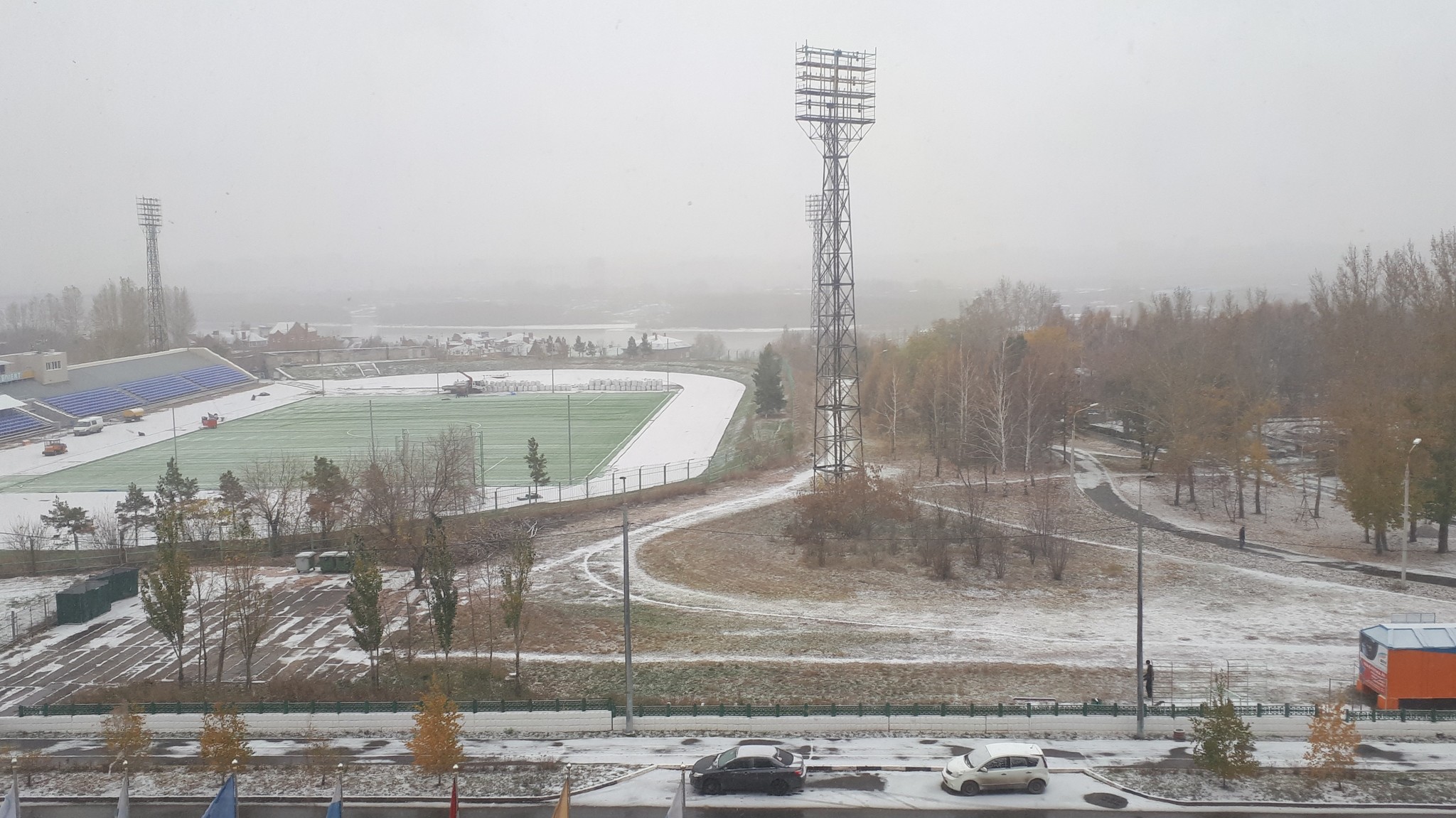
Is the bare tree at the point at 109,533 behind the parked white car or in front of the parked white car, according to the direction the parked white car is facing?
in front

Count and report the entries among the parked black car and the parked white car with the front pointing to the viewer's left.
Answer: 2

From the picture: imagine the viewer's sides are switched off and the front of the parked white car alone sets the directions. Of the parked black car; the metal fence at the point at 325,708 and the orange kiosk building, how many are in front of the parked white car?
2

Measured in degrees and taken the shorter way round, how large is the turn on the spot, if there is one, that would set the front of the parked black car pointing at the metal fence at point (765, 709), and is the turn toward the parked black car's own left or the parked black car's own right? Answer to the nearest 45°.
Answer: approximately 90° to the parked black car's own right

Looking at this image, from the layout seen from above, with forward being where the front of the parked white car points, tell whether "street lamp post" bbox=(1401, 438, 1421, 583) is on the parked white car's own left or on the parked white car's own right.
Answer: on the parked white car's own right

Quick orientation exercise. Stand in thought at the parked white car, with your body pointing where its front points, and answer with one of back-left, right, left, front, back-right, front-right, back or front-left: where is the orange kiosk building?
back-right

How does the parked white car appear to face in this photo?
to the viewer's left

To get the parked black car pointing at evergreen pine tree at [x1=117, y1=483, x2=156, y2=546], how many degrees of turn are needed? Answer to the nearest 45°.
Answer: approximately 45° to its right

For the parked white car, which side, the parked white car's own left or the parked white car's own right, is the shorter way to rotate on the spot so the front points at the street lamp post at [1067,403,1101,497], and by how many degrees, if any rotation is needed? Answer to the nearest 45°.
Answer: approximately 90° to the parked white car's own right

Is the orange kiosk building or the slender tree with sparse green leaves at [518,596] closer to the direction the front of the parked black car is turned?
the slender tree with sparse green leaves

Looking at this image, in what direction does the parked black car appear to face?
to the viewer's left
